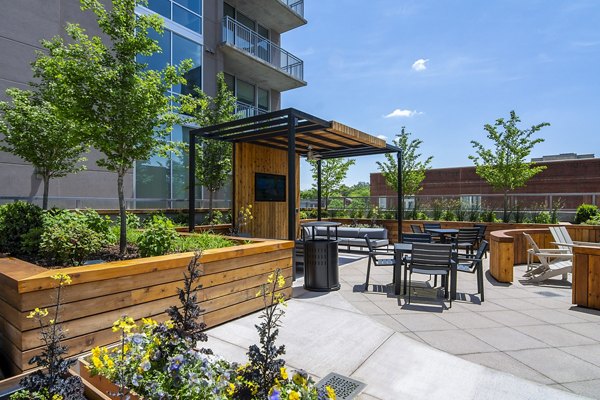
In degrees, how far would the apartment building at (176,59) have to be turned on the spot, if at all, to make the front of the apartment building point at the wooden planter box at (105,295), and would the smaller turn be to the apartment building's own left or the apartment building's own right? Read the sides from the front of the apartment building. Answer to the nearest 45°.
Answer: approximately 45° to the apartment building's own right

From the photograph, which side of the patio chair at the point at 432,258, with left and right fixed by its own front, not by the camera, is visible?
back

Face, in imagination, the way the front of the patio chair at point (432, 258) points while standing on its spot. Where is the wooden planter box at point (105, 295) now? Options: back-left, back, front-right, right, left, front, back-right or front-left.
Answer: back-left

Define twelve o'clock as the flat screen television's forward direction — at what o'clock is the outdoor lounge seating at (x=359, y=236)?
The outdoor lounge seating is roughly at 10 o'clock from the flat screen television.
